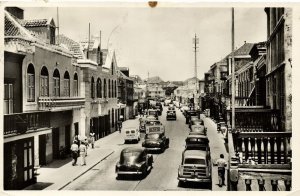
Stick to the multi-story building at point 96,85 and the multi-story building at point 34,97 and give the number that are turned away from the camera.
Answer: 0

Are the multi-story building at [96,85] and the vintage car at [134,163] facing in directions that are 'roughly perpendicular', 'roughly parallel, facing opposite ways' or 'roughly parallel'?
roughly perpendicular

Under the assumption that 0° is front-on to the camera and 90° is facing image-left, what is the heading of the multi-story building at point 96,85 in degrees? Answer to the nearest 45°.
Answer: approximately 315°

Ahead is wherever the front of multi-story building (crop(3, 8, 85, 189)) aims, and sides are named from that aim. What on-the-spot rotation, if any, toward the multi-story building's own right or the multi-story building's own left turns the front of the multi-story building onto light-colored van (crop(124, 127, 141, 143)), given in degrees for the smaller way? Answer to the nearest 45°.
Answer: approximately 90° to the multi-story building's own left

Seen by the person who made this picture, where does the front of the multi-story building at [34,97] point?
facing the viewer and to the right of the viewer

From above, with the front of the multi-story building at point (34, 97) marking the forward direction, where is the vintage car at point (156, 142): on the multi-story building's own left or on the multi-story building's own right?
on the multi-story building's own left
